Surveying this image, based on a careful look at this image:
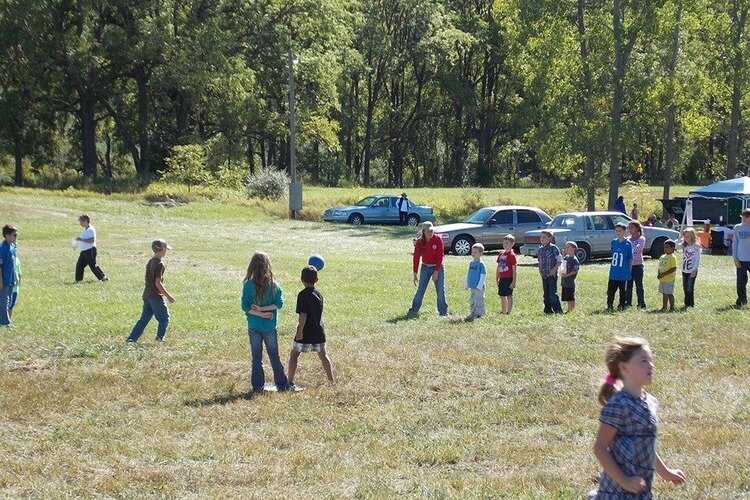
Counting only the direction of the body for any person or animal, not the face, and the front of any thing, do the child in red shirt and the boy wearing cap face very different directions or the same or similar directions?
very different directions

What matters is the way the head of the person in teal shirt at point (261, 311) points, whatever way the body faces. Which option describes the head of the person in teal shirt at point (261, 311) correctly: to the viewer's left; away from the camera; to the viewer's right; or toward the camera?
away from the camera

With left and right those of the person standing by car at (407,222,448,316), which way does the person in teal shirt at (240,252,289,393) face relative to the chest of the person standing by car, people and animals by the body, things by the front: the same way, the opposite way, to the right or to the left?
the opposite way

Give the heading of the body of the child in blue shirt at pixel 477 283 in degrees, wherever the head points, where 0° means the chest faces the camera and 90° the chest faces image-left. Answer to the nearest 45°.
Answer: approximately 45°

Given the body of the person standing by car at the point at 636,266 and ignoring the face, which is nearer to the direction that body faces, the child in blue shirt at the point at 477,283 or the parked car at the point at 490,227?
the child in blue shirt

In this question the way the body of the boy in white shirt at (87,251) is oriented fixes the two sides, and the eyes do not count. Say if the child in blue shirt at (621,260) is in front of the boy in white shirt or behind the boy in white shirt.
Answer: behind

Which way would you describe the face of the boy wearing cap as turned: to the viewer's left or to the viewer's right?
to the viewer's right

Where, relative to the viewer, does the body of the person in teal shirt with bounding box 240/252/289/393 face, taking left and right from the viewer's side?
facing away from the viewer

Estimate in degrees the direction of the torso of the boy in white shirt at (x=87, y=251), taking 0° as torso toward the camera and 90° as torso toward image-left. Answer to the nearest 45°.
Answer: approximately 90°

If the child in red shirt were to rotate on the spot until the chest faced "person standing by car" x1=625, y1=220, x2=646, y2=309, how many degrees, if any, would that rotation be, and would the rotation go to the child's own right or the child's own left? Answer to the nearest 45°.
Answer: approximately 135° to the child's own left
